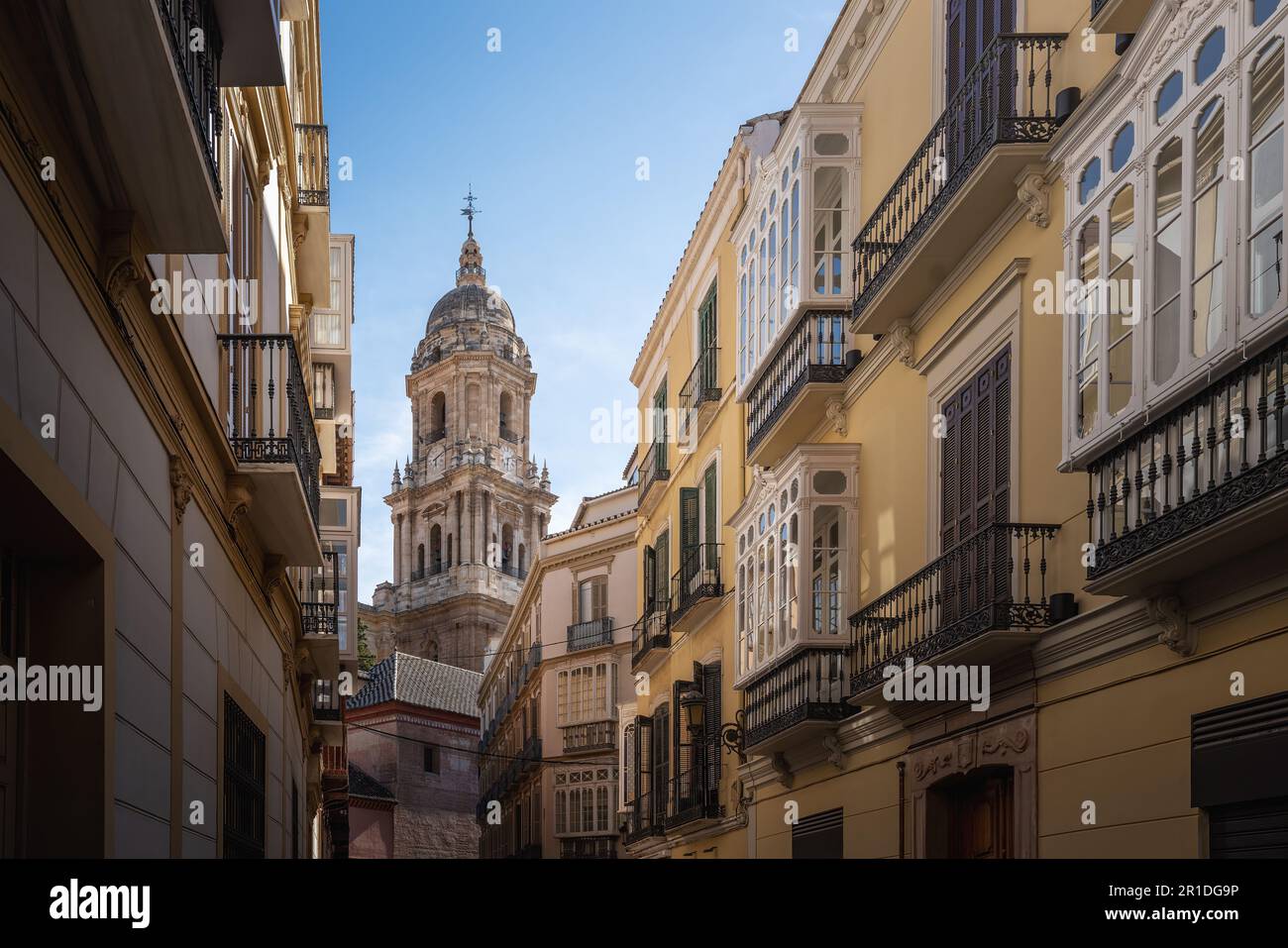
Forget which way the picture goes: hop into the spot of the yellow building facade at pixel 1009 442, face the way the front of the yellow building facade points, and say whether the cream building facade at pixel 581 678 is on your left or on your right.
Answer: on your right

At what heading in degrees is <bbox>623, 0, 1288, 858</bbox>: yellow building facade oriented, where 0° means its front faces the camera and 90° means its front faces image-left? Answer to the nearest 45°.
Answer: approximately 45°

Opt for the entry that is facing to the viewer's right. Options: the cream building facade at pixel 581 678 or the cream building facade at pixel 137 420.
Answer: the cream building facade at pixel 137 420

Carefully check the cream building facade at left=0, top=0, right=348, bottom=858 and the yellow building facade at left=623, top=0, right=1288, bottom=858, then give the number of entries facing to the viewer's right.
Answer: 1

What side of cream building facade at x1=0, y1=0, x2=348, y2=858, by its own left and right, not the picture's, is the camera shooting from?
right
